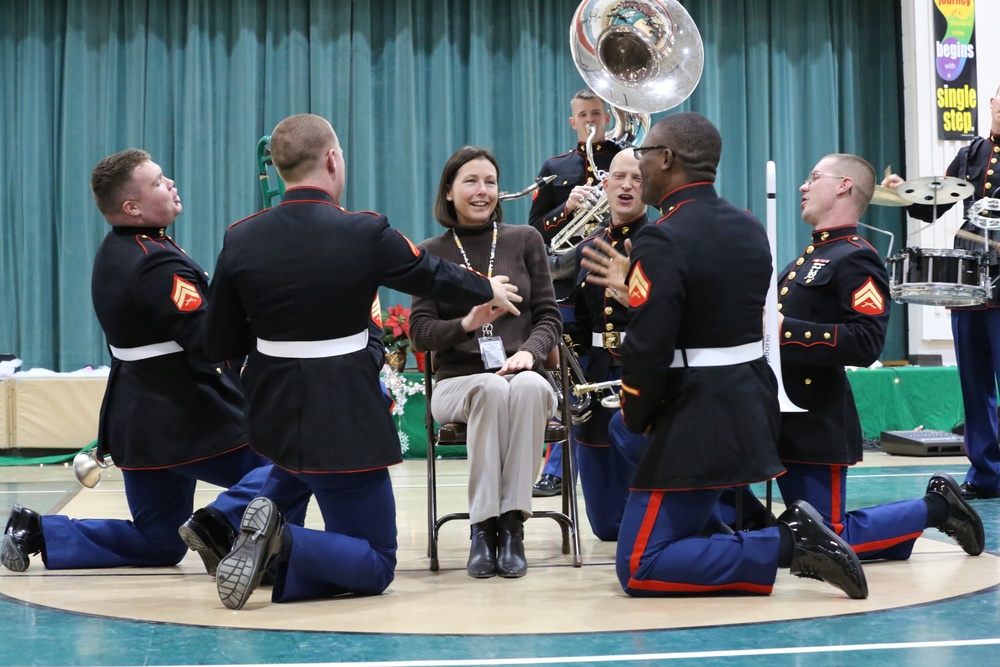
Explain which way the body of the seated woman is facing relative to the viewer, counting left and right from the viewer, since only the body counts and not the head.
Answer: facing the viewer

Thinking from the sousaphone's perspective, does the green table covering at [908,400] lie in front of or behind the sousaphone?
behind

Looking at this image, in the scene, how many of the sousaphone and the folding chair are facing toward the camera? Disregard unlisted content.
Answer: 2

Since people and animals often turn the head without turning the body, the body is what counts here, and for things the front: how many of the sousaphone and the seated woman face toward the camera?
2

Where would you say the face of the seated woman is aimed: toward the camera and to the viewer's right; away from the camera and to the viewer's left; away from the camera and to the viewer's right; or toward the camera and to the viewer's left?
toward the camera and to the viewer's right
